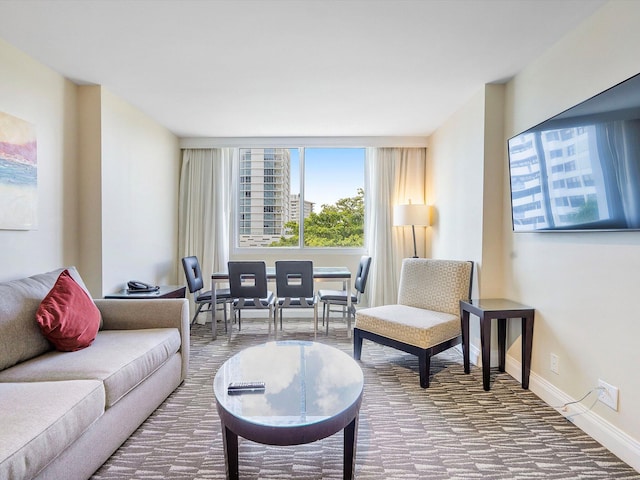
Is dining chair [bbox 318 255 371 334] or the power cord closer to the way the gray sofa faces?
the power cord

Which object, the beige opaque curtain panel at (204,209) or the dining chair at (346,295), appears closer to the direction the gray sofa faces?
the dining chair

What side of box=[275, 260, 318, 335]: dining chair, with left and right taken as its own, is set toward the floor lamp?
right

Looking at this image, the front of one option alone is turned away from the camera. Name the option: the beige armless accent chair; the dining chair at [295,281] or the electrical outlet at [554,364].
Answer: the dining chair

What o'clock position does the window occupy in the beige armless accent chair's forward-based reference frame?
The window is roughly at 3 o'clock from the beige armless accent chair.

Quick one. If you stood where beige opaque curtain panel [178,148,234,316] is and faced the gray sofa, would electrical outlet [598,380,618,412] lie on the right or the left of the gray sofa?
left

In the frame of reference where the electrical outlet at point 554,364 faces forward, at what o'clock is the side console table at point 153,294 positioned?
The side console table is roughly at 1 o'clock from the electrical outlet.

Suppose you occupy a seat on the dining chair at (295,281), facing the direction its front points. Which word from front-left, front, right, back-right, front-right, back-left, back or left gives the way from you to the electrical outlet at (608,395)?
back-right

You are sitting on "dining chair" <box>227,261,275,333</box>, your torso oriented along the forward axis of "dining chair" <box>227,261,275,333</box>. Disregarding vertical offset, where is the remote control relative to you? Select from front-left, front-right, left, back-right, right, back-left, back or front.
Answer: back

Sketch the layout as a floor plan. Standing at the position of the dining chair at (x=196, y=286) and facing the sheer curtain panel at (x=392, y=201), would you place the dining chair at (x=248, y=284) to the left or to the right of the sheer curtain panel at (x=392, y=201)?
right

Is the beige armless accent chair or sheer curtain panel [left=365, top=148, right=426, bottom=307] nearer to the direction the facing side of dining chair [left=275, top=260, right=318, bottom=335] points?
the sheer curtain panel

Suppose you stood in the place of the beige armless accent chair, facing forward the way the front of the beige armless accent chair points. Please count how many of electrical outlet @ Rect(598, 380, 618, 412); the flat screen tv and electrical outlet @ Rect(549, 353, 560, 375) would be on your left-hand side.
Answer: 3

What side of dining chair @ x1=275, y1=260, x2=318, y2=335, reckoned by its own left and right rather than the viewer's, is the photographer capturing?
back

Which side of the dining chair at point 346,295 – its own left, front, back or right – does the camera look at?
left

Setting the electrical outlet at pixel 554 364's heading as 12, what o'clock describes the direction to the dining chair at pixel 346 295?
The dining chair is roughly at 2 o'clock from the electrical outlet.
